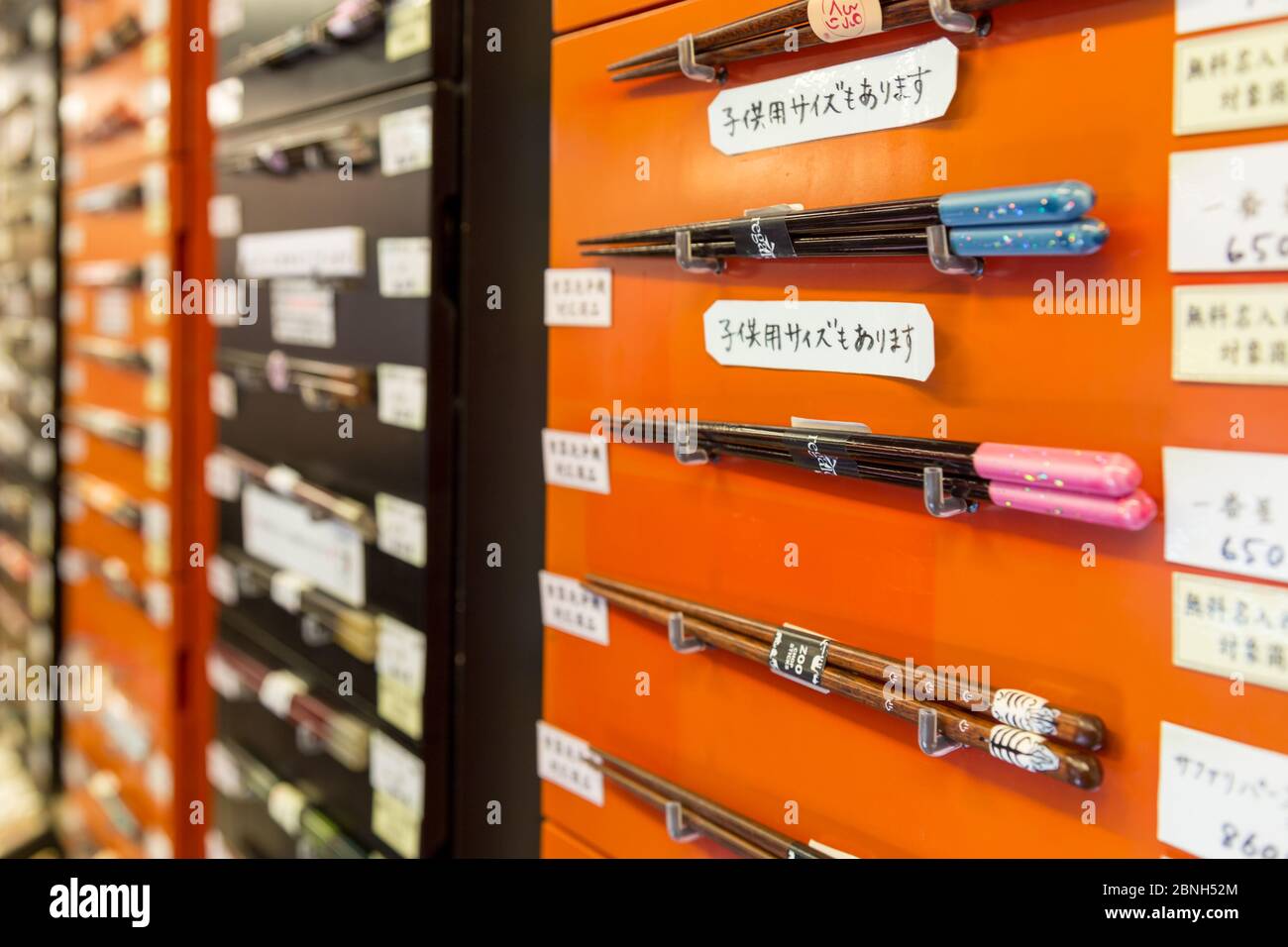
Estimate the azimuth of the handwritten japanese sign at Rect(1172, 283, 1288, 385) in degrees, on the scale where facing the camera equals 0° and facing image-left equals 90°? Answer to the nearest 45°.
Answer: approximately 45°

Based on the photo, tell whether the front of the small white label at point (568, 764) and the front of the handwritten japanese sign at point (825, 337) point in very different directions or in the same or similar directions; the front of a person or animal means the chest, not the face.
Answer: same or similar directions

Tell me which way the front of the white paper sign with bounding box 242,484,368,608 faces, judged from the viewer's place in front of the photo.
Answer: facing the viewer and to the left of the viewer

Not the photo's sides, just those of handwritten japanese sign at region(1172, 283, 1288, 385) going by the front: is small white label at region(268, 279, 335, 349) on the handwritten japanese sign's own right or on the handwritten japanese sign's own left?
on the handwritten japanese sign's own right

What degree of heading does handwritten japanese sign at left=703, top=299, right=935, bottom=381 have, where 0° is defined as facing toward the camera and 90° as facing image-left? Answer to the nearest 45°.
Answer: approximately 45°
